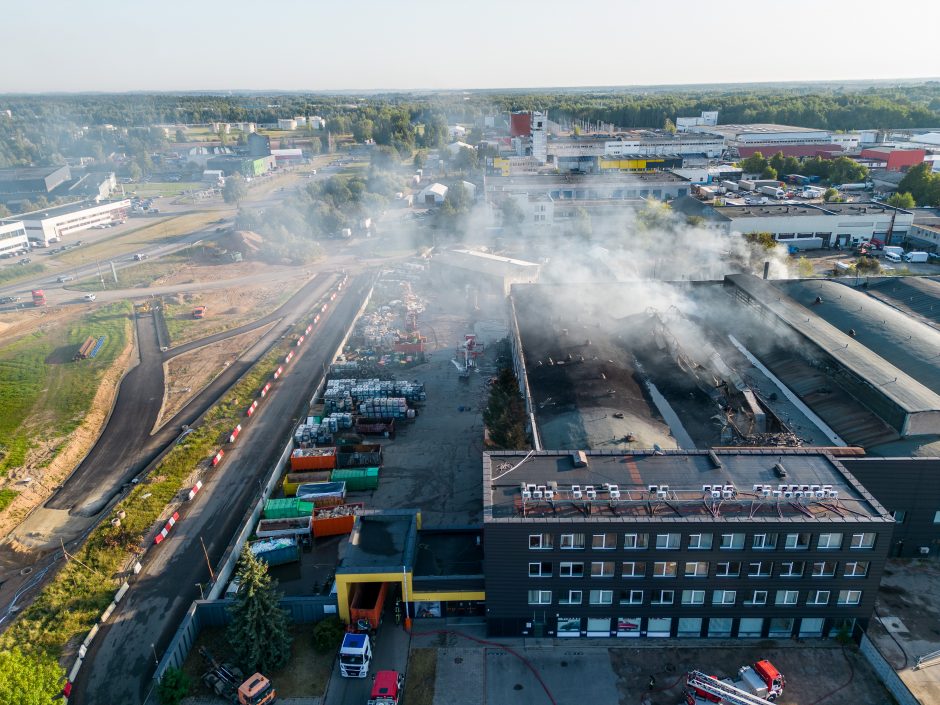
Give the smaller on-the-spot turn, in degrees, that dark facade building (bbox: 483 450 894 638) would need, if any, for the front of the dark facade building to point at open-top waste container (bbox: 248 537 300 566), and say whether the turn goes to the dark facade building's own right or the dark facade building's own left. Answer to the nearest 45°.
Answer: approximately 90° to the dark facade building's own right

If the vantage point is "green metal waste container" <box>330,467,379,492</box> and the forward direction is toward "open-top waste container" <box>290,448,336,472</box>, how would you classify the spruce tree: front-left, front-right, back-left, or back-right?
back-left

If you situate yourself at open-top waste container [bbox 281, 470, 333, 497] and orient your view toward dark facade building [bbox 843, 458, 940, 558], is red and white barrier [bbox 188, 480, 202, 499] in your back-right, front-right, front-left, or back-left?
back-right

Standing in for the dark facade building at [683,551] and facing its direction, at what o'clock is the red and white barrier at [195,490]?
The red and white barrier is roughly at 3 o'clock from the dark facade building.

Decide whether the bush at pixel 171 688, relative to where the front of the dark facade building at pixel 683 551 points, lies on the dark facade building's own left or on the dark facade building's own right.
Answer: on the dark facade building's own right

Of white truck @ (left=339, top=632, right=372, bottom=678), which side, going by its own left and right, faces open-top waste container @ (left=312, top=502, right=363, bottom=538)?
back

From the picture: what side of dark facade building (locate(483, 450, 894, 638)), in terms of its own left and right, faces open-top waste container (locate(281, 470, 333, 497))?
right

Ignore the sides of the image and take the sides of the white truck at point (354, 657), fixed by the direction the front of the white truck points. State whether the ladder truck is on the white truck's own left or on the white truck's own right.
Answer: on the white truck's own left

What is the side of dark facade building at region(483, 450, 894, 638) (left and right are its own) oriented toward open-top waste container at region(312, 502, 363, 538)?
right

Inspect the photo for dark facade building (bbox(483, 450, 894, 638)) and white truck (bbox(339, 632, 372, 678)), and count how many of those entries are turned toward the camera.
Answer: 2

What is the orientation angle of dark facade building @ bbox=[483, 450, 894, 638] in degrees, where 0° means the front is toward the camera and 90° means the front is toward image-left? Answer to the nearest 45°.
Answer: approximately 0°

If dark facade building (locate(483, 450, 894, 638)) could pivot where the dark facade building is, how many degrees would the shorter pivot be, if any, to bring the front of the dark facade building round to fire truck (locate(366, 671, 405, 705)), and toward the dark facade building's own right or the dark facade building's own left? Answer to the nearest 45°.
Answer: approximately 45° to the dark facade building's own right

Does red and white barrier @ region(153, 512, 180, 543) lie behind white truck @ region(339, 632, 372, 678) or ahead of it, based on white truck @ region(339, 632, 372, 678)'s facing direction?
behind
